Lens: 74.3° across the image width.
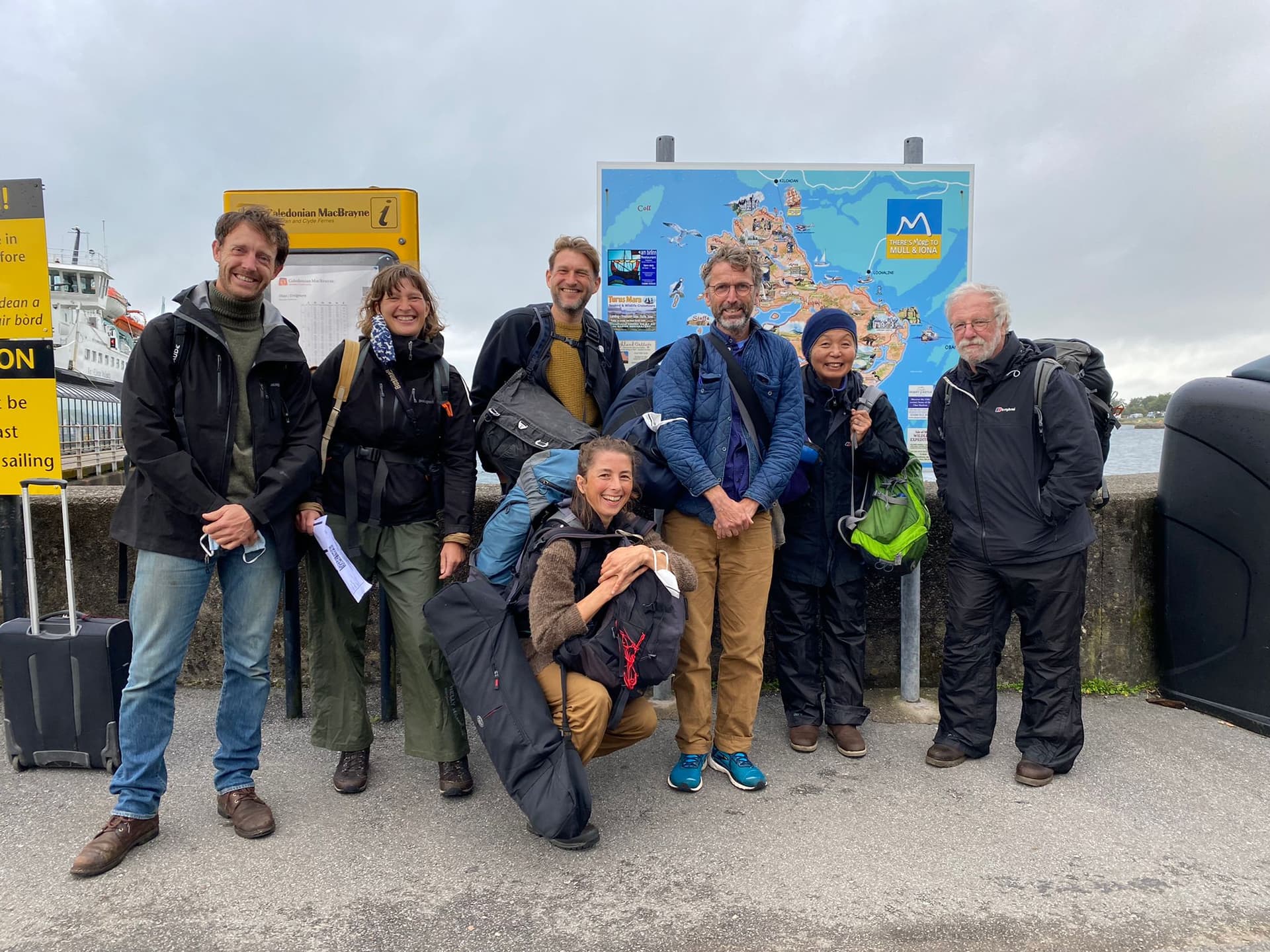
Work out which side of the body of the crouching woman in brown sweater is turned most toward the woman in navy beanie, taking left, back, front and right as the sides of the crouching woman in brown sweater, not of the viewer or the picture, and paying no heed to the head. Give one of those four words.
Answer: left

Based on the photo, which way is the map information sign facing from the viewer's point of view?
toward the camera

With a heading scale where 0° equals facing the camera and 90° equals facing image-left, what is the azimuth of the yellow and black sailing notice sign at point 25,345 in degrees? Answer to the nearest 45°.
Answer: approximately 0°

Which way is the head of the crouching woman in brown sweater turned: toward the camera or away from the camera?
toward the camera

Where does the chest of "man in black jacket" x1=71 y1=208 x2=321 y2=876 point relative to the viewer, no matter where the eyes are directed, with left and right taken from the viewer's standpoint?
facing the viewer

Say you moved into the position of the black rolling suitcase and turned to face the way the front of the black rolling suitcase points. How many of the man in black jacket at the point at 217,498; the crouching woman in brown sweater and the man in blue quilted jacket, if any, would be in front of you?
0

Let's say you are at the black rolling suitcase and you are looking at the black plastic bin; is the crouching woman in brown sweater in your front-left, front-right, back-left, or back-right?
front-right

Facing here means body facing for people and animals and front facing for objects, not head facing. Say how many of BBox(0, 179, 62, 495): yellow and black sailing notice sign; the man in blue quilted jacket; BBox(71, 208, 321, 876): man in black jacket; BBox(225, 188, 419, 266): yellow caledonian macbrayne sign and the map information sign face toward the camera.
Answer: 5

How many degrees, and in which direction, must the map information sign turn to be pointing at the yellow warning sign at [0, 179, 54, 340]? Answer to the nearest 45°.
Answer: approximately 90° to its right

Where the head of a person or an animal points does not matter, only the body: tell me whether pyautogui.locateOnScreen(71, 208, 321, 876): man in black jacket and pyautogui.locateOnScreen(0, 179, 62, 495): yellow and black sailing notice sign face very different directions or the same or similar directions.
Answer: same or similar directions

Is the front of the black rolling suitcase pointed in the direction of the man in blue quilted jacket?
no

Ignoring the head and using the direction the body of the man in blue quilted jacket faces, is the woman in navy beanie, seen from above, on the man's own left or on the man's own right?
on the man's own left

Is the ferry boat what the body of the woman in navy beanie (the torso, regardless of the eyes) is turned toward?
no

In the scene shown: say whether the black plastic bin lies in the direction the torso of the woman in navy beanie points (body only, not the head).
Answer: no

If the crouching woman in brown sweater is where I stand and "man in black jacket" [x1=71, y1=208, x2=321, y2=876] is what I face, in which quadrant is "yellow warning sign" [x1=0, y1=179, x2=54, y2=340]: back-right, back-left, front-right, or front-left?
front-right

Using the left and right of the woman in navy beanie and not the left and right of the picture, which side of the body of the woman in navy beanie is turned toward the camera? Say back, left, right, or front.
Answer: front

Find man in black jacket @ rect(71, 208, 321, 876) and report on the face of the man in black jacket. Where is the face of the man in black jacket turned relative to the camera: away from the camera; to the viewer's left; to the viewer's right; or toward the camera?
toward the camera
